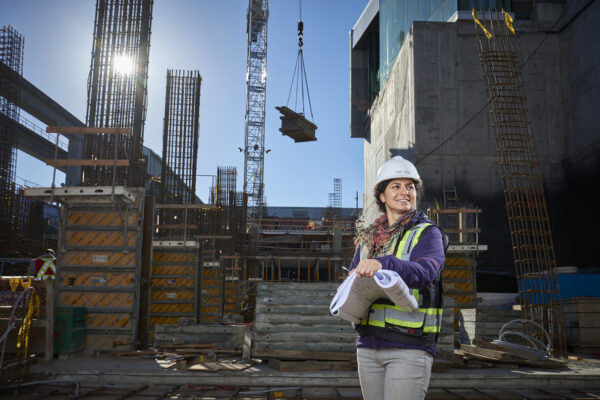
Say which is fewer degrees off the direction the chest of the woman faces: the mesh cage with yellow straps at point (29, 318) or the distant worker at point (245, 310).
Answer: the mesh cage with yellow straps

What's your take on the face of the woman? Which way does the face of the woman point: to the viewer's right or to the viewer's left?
to the viewer's right

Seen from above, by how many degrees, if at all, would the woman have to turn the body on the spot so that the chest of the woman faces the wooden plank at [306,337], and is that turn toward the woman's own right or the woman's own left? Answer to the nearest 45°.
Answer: approximately 135° to the woman's own right

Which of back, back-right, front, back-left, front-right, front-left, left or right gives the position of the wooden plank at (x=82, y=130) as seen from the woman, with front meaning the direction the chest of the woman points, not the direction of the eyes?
right

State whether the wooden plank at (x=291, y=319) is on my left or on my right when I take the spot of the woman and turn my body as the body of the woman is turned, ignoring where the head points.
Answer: on my right

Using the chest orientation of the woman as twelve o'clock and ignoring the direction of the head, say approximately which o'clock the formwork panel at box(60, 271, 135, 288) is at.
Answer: The formwork panel is roughly at 3 o'clock from the woman.

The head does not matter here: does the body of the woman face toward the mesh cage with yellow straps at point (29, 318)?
no

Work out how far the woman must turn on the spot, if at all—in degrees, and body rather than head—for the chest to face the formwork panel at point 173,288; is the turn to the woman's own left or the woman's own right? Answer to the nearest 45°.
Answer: approximately 90° to the woman's own right

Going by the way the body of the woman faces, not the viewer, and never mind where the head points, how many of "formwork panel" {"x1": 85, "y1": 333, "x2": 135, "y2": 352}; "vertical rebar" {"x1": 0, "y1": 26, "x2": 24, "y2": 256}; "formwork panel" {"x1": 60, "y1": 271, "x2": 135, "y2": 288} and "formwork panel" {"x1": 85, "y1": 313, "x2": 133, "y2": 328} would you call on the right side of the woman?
4

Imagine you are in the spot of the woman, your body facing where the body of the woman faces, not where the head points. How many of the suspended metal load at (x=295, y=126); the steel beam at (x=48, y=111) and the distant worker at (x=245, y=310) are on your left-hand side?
0

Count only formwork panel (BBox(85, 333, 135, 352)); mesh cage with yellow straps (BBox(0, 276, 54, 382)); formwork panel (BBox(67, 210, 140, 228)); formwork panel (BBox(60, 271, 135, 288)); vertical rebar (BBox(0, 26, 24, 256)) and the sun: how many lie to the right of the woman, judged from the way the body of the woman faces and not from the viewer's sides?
6

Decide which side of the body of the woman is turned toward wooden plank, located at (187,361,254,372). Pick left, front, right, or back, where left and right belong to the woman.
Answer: right

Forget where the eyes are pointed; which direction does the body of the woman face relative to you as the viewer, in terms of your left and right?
facing the viewer and to the left of the viewer

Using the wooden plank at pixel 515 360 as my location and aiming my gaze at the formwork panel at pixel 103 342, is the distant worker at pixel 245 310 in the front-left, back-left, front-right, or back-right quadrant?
front-right

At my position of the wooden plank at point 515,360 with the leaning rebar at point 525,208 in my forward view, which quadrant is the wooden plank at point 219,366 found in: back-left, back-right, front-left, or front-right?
back-left

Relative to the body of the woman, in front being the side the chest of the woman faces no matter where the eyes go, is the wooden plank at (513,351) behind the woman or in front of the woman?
behind

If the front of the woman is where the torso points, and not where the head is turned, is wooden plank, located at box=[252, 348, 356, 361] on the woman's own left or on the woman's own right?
on the woman's own right

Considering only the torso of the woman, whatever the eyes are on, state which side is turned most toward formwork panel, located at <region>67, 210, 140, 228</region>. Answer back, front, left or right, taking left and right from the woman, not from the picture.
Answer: right

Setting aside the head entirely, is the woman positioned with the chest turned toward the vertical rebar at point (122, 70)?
no
